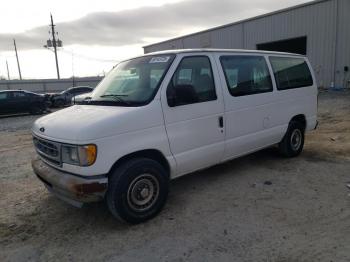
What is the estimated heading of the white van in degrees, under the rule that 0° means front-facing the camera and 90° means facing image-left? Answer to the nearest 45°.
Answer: approximately 45°

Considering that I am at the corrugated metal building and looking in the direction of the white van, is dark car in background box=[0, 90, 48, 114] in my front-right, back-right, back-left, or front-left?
front-right

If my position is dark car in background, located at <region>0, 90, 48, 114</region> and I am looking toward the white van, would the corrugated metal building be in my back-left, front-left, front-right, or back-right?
front-left

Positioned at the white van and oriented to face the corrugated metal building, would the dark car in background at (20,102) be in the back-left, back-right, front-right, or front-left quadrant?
front-left

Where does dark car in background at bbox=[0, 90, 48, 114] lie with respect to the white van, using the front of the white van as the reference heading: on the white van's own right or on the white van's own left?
on the white van's own right

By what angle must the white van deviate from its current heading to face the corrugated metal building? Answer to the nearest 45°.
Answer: approximately 180°
